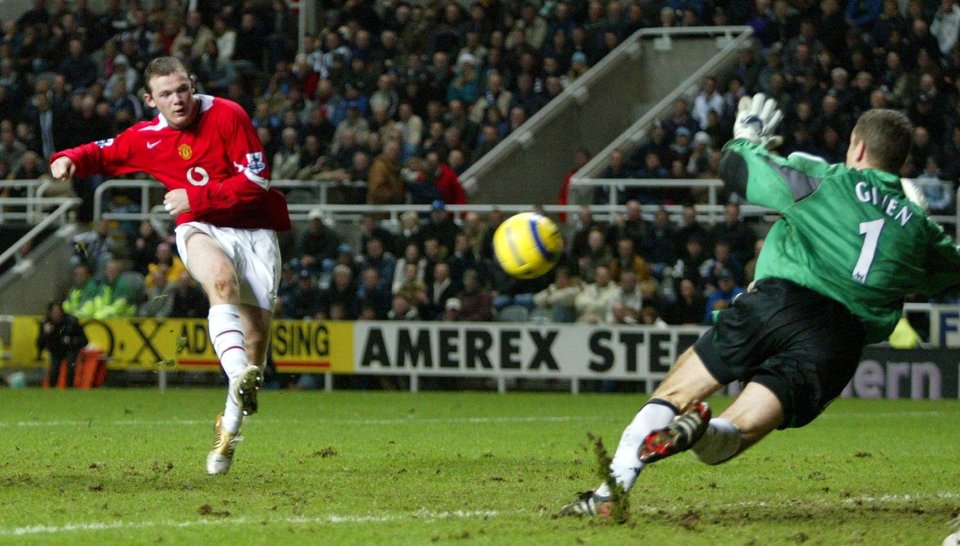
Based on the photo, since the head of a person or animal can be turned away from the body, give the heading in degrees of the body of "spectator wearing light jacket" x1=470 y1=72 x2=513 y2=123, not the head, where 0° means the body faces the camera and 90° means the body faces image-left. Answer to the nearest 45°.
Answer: approximately 0°

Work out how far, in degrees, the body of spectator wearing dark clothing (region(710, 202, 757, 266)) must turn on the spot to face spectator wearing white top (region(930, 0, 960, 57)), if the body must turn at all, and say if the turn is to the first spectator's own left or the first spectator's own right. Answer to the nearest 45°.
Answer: approximately 135° to the first spectator's own left

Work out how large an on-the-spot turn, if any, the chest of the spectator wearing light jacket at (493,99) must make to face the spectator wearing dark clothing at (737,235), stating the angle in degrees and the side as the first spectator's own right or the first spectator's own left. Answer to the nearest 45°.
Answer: approximately 45° to the first spectator's own left

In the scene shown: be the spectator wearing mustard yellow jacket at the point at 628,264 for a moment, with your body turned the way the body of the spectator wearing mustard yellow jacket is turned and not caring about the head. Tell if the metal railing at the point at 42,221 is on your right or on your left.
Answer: on your right

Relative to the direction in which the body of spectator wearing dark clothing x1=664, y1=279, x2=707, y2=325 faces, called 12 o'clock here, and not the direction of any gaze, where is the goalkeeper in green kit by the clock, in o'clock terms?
The goalkeeper in green kit is roughly at 12 o'clock from the spectator wearing dark clothing.

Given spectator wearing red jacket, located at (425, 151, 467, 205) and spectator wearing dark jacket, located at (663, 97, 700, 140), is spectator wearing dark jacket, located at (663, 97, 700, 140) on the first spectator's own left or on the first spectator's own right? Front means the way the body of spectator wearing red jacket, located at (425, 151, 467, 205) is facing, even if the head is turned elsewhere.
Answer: on the first spectator's own left

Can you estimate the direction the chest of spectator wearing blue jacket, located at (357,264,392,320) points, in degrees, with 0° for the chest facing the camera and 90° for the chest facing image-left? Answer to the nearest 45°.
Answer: approximately 0°
